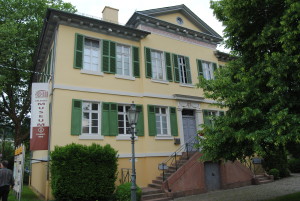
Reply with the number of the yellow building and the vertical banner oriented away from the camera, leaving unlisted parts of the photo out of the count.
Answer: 0

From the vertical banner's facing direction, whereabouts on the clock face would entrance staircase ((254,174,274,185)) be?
The entrance staircase is roughly at 9 o'clock from the vertical banner.

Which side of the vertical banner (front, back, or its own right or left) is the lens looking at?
front

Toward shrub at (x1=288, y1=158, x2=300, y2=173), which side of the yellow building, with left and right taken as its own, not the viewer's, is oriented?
left

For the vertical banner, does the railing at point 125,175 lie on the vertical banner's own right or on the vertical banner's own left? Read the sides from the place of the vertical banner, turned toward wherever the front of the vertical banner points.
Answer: on the vertical banner's own left

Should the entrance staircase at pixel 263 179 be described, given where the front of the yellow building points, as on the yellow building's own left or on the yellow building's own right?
on the yellow building's own left

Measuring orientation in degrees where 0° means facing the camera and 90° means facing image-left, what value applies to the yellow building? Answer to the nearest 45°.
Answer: approximately 315°

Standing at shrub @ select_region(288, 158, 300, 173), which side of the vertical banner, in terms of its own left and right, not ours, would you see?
left
